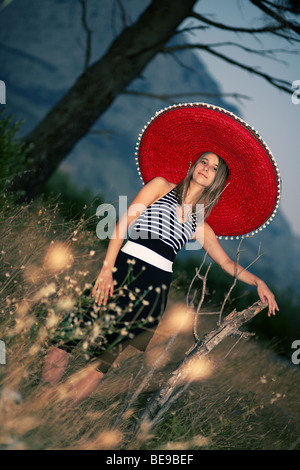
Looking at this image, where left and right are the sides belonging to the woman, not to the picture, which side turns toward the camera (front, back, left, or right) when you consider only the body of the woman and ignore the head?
front

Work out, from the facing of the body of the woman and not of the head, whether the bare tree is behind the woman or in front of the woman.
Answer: behind

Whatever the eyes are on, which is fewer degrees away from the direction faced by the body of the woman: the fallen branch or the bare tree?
the fallen branch

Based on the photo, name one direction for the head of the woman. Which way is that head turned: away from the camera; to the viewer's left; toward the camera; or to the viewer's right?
toward the camera
